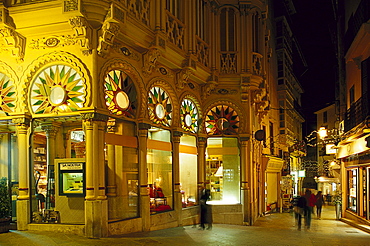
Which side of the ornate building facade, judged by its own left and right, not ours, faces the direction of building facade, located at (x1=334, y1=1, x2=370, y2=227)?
left

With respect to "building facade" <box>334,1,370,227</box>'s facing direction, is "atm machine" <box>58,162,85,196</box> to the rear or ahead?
ahead

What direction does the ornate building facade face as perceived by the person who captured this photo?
facing the viewer and to the right of the viewer

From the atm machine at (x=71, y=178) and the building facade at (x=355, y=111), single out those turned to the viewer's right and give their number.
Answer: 0

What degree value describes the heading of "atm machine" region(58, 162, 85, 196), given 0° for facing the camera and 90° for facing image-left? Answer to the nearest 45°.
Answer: approximately 0°

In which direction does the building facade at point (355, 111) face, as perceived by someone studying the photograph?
facing the viewer and to the left of the viewer
